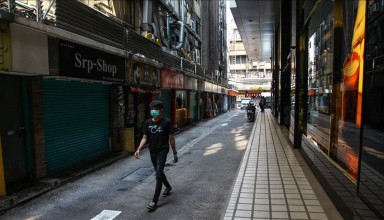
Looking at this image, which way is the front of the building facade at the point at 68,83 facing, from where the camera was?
facing the viewer and to the right of the viewer

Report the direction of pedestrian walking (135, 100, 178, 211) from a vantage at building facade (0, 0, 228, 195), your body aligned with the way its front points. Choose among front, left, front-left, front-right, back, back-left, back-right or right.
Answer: front
